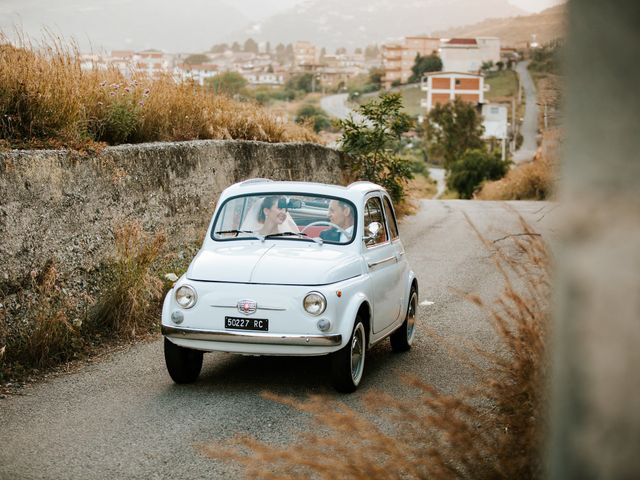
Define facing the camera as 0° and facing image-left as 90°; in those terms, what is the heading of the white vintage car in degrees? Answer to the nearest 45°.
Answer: approximately 45°

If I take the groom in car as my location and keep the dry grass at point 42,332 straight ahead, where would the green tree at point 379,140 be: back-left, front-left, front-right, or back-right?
back-right

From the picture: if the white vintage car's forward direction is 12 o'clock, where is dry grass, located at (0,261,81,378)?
The dry grass is roughly at 2 o'clock from the white vintage car.

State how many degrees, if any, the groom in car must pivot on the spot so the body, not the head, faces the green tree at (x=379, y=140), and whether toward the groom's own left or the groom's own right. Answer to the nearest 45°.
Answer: approximately 135° to the groom's own right

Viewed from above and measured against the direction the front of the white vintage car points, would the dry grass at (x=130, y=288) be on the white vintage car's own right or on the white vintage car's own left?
on the white vintage car's own right

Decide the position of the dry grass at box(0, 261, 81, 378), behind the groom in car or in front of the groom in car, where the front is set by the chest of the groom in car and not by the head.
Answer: in front

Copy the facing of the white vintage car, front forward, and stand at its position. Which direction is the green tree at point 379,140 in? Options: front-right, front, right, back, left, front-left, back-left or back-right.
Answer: back-right

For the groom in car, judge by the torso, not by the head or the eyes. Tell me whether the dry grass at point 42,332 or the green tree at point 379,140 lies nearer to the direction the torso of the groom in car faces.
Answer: the dry grass
